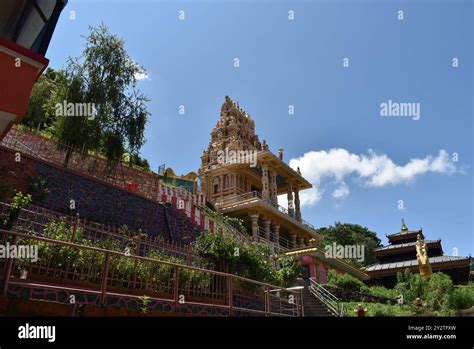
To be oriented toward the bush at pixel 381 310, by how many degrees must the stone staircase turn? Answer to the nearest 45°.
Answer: approximately 135° to its left

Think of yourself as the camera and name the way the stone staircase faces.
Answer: facing the viewer

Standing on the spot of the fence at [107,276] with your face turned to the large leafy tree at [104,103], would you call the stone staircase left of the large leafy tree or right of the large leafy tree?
right

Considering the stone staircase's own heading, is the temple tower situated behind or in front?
behind
